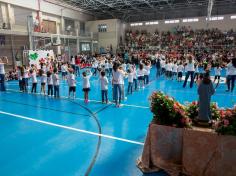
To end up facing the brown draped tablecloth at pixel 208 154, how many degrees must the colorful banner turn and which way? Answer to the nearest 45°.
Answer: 0° — it already faces it
